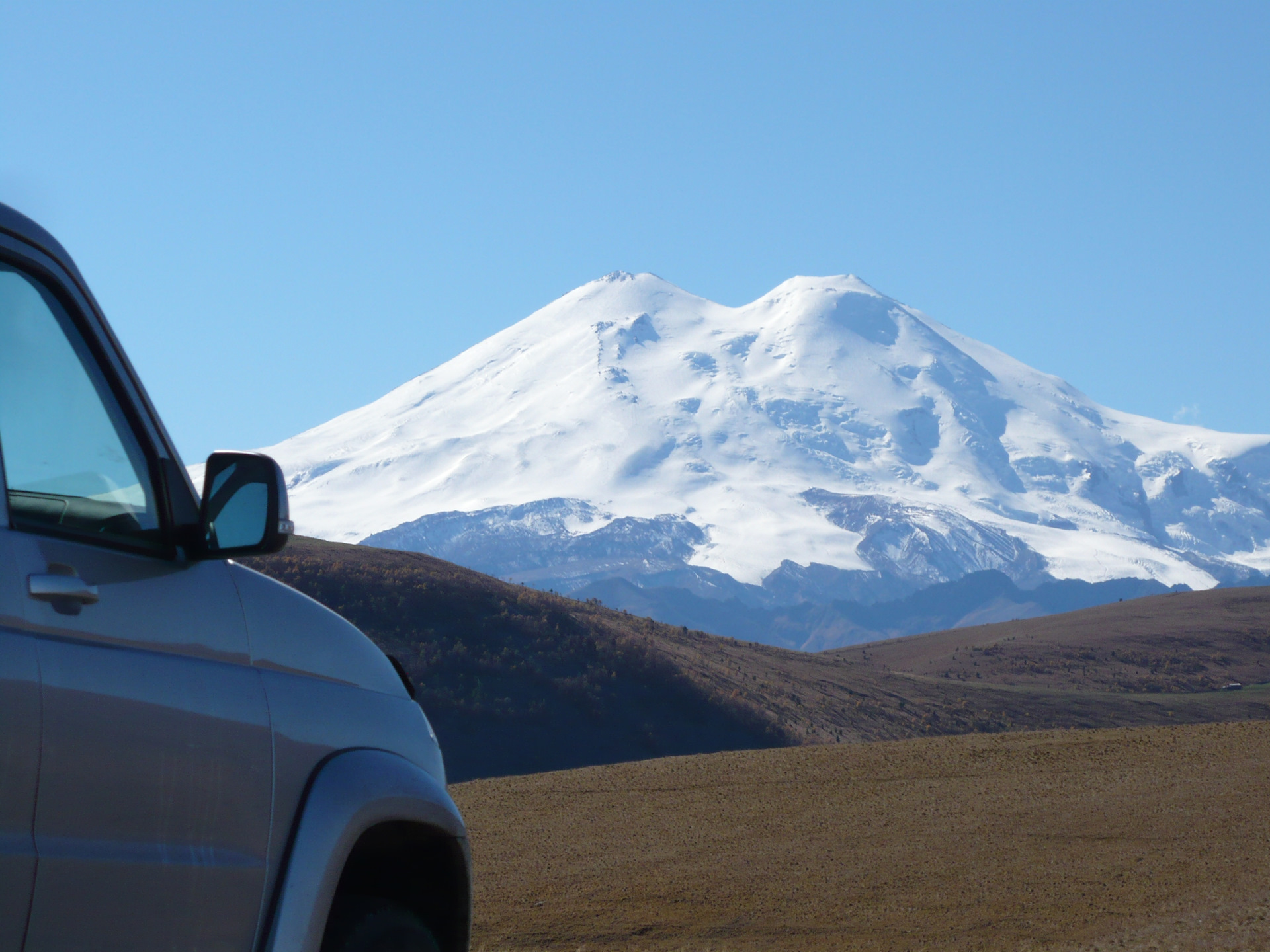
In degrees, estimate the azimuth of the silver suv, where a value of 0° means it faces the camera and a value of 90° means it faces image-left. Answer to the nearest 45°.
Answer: approximately 225°
